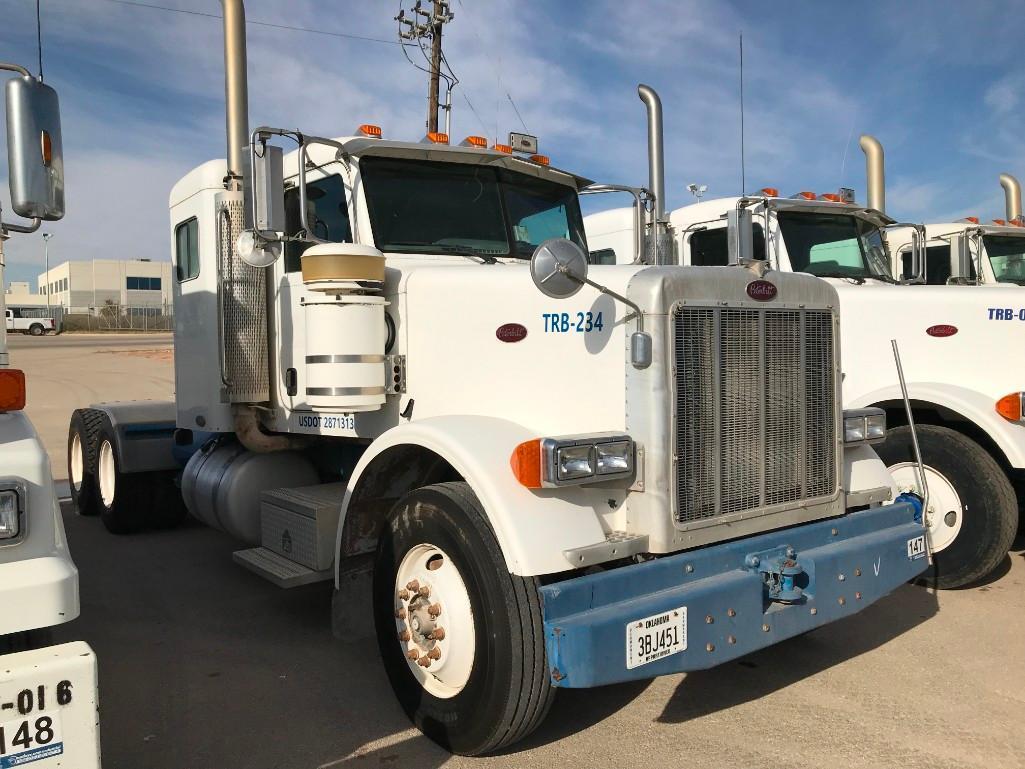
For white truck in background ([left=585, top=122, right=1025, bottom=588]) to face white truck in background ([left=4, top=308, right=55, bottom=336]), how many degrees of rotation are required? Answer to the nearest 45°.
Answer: approximately 180°

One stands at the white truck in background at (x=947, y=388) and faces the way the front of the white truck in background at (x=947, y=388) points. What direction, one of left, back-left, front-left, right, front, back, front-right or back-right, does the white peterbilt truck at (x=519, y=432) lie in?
right

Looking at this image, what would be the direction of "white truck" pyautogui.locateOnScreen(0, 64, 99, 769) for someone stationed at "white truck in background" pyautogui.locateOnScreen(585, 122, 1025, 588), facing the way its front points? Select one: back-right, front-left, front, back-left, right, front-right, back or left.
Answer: right

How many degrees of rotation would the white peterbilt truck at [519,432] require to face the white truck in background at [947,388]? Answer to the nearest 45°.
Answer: approximately 90° to its left

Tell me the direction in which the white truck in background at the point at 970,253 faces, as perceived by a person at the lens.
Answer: facing the viewer and to the right of the viewer

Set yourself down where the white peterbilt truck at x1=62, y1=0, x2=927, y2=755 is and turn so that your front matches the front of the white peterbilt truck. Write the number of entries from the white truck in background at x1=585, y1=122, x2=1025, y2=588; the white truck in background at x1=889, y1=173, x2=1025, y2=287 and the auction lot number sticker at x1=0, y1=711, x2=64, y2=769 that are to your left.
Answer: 2

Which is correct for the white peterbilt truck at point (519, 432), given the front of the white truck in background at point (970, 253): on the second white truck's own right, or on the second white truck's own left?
on the second white truck's own right

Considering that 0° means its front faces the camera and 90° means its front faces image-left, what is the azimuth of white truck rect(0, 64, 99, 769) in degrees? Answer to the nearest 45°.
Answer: approximately 0°

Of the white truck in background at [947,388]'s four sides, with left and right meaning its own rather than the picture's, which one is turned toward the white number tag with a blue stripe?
right

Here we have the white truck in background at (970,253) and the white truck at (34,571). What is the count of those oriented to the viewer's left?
0

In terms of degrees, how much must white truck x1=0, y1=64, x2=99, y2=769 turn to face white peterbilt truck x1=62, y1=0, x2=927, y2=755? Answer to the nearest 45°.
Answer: approximately 90° to its left

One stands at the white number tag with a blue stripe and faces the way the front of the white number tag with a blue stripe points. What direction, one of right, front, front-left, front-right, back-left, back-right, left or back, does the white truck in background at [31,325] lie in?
back-left

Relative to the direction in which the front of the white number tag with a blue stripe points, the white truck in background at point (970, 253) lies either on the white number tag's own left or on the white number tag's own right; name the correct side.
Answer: on the white number tag's own left

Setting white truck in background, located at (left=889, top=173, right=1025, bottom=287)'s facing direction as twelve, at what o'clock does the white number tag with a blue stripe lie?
The white number tag with a blue stripe is roughly at 2 o'clock from the white truck in background.

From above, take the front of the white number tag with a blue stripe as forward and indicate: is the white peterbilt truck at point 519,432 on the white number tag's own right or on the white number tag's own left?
on the white number tag's own left
